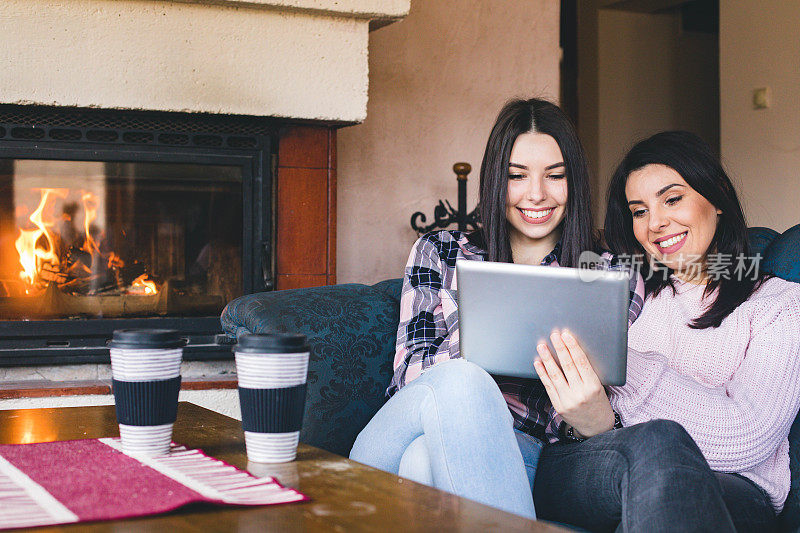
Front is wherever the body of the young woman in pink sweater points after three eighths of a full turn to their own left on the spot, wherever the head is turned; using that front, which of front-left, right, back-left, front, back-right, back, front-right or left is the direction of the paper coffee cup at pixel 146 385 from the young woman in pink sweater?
back-right

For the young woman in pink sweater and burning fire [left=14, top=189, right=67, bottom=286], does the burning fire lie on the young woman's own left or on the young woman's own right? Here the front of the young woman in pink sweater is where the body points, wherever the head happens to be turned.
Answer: on the young woman's own right

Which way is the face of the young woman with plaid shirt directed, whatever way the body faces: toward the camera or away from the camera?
toward the camera

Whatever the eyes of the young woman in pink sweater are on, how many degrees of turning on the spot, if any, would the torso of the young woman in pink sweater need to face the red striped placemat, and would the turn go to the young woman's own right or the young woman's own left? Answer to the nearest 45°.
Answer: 0° — they already face it

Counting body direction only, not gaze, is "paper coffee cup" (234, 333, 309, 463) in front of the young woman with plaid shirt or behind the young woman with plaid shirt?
in front

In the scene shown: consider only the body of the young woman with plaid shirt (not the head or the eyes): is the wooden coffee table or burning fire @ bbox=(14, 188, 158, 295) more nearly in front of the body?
the wooden coffee table

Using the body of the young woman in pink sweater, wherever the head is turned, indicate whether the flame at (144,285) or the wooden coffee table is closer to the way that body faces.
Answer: the wooden coffee table

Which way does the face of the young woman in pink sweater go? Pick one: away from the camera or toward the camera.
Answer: toward the camera

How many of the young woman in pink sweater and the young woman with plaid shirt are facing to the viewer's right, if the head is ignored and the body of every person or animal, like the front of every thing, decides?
0

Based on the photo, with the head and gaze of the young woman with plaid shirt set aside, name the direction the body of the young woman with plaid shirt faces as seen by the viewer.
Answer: toward the camera

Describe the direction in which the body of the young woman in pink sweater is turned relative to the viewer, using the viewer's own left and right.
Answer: facing the viewer and to the left of the viewer

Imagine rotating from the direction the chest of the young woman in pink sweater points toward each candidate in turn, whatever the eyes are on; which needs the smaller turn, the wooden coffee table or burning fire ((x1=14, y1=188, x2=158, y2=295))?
the wooden coffee table
